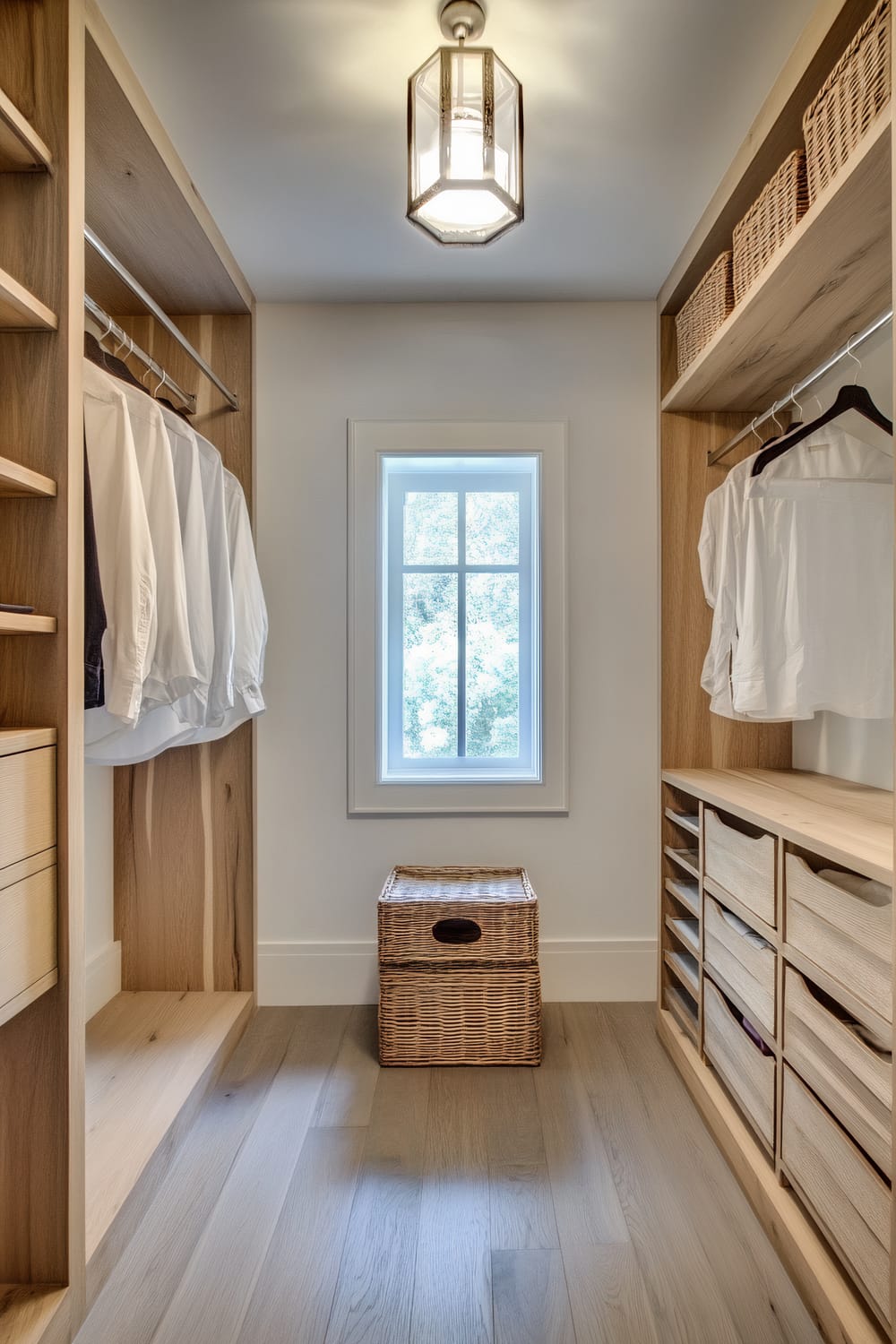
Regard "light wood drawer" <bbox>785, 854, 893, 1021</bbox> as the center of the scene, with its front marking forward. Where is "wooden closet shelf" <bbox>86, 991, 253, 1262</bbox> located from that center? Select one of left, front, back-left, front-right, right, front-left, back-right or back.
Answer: front-right

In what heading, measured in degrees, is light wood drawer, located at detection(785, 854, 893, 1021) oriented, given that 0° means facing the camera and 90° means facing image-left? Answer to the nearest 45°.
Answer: approximately 45°

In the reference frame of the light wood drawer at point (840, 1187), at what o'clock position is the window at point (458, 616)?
The window is roughly at 3 o'clock from the light wood drawer.

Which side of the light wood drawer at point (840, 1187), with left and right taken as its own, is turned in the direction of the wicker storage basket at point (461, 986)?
right

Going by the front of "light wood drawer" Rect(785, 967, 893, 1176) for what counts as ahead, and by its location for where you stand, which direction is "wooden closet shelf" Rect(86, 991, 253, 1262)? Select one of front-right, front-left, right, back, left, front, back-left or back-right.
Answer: front-right

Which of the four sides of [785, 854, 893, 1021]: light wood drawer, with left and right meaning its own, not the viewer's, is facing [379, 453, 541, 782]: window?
right

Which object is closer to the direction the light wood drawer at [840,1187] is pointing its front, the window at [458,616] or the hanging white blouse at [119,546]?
the hanging white blouse

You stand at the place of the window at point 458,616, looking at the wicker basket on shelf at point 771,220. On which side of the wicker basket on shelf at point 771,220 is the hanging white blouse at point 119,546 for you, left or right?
right
